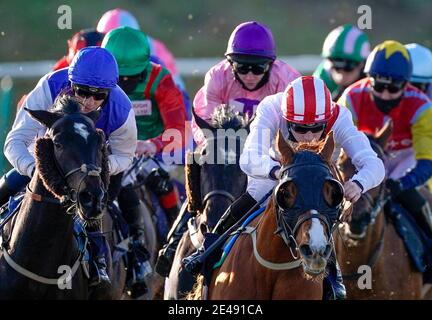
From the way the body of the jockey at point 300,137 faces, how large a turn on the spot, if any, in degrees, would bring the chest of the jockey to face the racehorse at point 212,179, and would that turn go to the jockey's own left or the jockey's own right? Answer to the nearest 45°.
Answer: approximately 135° to the jockey's own right

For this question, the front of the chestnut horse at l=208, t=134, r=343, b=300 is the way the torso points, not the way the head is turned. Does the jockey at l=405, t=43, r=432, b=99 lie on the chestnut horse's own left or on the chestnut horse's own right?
on the chestnut horse's own left

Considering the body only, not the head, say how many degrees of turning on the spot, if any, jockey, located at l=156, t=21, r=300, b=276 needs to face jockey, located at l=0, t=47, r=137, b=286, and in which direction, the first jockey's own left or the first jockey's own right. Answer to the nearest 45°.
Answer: approximately 45° to the first jockey's own right

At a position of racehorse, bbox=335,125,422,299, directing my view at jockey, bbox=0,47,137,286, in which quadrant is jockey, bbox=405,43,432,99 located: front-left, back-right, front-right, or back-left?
back-right

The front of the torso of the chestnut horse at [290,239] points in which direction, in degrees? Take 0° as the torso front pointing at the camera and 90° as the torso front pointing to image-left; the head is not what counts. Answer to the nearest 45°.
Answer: approximately 315°

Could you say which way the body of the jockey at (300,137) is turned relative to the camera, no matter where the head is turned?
toward the camera

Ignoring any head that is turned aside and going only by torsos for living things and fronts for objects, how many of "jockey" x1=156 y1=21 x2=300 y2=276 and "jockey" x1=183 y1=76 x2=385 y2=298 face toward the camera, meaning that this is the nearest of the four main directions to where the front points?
2

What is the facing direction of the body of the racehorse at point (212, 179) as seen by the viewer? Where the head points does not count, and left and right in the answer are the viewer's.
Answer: facing the viewer

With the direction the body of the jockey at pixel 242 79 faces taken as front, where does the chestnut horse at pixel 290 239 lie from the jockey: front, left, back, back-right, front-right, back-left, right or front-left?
front

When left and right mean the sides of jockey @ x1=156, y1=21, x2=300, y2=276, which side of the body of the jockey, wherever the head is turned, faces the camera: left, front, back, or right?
front

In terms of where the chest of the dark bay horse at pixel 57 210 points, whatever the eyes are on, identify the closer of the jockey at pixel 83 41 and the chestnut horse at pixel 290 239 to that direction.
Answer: the chestnut horse
